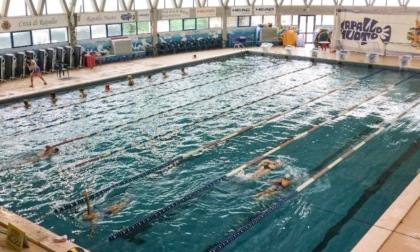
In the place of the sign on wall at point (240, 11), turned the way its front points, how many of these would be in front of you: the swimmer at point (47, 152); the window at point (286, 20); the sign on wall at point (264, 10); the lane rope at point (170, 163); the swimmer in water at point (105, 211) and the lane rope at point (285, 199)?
4

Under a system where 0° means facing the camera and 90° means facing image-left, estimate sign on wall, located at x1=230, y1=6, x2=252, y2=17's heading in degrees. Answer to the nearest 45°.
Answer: approximately 0°

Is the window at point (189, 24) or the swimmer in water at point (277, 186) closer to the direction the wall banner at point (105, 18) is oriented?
the swimmer in water

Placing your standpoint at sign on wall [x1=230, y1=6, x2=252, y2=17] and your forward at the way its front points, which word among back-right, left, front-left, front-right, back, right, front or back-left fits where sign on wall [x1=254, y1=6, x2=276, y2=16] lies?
back-left

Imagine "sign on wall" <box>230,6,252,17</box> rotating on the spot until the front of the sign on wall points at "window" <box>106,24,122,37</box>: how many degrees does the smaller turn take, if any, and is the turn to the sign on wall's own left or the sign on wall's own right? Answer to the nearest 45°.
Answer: approximately 45° to the sign on wall's own right

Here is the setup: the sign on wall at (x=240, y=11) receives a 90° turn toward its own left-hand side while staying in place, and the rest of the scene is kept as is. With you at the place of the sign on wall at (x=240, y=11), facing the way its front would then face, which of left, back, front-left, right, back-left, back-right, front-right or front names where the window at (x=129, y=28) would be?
back-right

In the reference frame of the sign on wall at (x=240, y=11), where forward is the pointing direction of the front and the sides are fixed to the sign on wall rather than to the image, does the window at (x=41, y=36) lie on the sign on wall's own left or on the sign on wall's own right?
on the sign on wall's own right

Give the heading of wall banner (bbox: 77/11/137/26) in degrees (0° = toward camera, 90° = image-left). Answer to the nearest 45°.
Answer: approximately 315°

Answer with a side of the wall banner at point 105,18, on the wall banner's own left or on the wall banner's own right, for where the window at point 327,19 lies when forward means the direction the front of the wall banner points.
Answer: on the wall banner's own left

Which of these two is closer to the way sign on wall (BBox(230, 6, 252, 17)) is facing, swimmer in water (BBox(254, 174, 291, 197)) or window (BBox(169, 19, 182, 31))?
the swimmer in water

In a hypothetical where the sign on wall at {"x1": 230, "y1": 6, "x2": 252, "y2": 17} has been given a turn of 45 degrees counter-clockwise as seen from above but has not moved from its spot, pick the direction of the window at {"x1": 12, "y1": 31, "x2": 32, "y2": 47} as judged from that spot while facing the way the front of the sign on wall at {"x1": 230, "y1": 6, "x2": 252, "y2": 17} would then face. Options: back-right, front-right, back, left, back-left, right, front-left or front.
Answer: right

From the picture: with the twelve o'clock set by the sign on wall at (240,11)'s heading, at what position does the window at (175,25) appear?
The window is roughly at 2 o'clock from the sign on wall.

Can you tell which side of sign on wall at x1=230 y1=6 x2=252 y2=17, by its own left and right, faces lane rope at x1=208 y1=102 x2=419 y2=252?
front

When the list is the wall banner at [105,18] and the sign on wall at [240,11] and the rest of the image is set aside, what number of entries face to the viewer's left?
0
